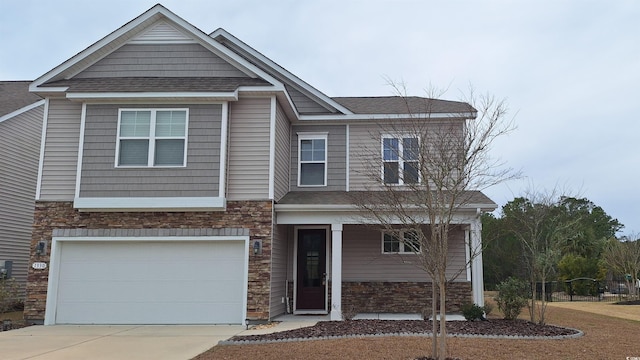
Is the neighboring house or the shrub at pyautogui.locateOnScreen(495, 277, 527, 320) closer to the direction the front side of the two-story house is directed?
the shrub

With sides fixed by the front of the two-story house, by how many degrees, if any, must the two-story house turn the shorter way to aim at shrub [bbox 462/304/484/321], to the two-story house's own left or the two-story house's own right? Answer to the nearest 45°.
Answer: approximately 90° to the two-story house's own left

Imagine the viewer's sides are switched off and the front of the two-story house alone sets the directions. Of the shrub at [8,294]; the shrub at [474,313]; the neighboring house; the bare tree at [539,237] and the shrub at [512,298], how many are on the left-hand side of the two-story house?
3

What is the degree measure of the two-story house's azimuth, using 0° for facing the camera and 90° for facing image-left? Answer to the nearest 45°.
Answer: approximately 0°

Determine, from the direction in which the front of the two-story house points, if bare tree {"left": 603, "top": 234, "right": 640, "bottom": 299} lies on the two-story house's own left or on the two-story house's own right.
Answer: on the two-story house's own left

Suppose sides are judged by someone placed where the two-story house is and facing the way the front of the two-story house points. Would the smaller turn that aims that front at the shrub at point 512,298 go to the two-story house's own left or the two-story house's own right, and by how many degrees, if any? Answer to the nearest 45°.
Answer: approximately 90° to the two-story house's own left

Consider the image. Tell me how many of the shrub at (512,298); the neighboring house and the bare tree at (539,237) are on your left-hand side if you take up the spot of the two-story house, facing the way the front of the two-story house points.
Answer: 2

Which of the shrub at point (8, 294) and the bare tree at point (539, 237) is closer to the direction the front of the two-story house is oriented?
the bare tree

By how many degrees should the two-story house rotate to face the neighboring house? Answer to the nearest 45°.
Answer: approximately 135° to its right
